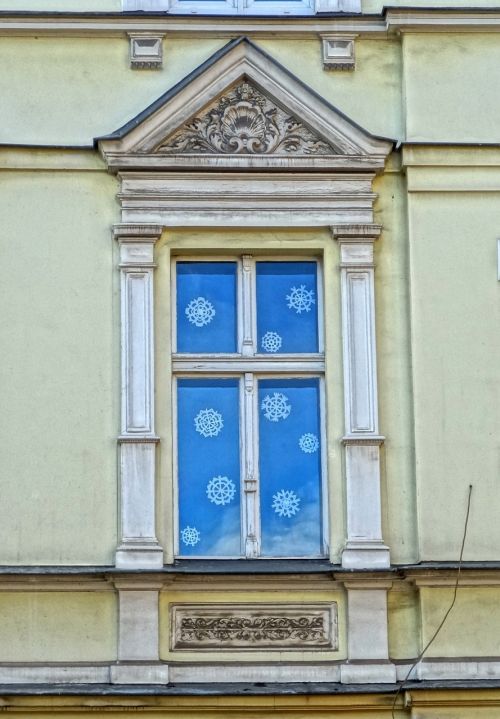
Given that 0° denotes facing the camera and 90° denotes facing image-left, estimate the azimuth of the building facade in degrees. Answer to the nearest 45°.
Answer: approximately 0°
